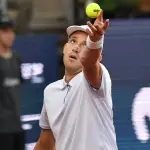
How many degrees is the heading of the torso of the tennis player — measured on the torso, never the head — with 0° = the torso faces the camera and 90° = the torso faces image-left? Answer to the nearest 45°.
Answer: approximately 45°
